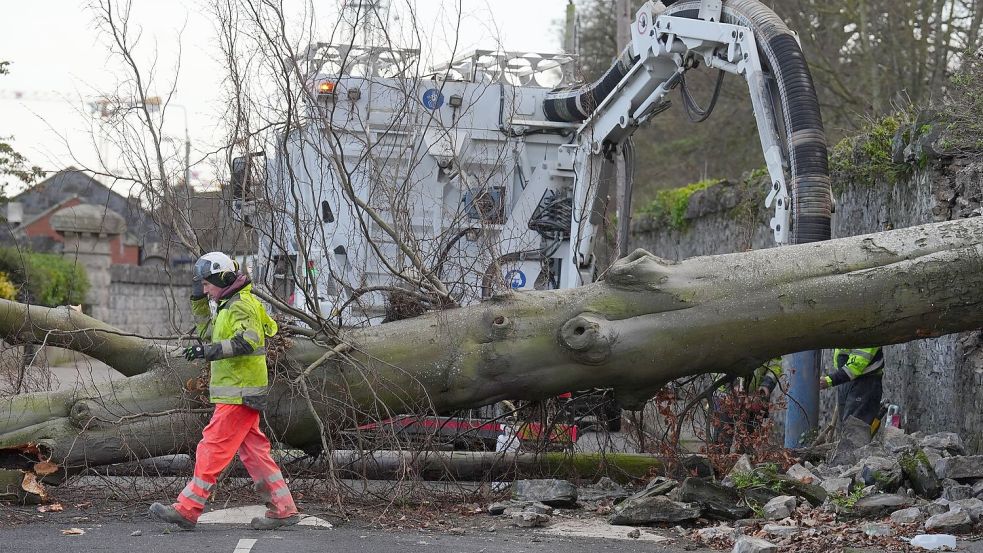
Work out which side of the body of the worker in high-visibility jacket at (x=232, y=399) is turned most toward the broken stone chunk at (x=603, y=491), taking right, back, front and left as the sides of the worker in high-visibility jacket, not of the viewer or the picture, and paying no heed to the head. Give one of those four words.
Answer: back

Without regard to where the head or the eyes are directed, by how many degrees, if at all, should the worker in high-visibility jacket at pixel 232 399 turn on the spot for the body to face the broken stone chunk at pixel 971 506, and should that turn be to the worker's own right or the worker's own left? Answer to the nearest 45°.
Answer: approximately 180°

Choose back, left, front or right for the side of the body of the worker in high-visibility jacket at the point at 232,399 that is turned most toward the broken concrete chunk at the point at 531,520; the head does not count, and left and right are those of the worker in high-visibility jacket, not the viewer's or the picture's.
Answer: back

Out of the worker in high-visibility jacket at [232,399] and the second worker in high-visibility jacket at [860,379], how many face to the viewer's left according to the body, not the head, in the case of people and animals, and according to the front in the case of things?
2

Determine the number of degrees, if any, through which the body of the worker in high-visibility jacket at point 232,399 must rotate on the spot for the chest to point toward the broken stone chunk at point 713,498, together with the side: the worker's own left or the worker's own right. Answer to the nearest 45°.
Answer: approximately 180°

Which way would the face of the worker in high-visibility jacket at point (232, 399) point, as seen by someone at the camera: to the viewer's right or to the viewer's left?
to the viewer's left

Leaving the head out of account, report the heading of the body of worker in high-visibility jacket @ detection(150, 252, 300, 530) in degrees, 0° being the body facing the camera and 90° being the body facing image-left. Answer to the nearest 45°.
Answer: approximately 90°

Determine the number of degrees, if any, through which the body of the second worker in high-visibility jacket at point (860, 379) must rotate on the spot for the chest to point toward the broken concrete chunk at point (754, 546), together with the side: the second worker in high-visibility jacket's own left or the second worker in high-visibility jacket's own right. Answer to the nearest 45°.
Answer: approximately 90° to the second worker in high-visibility jacket's own left

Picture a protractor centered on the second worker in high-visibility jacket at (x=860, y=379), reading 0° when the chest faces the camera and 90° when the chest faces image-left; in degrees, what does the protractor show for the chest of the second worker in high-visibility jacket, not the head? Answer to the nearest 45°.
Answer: approximately 90°
